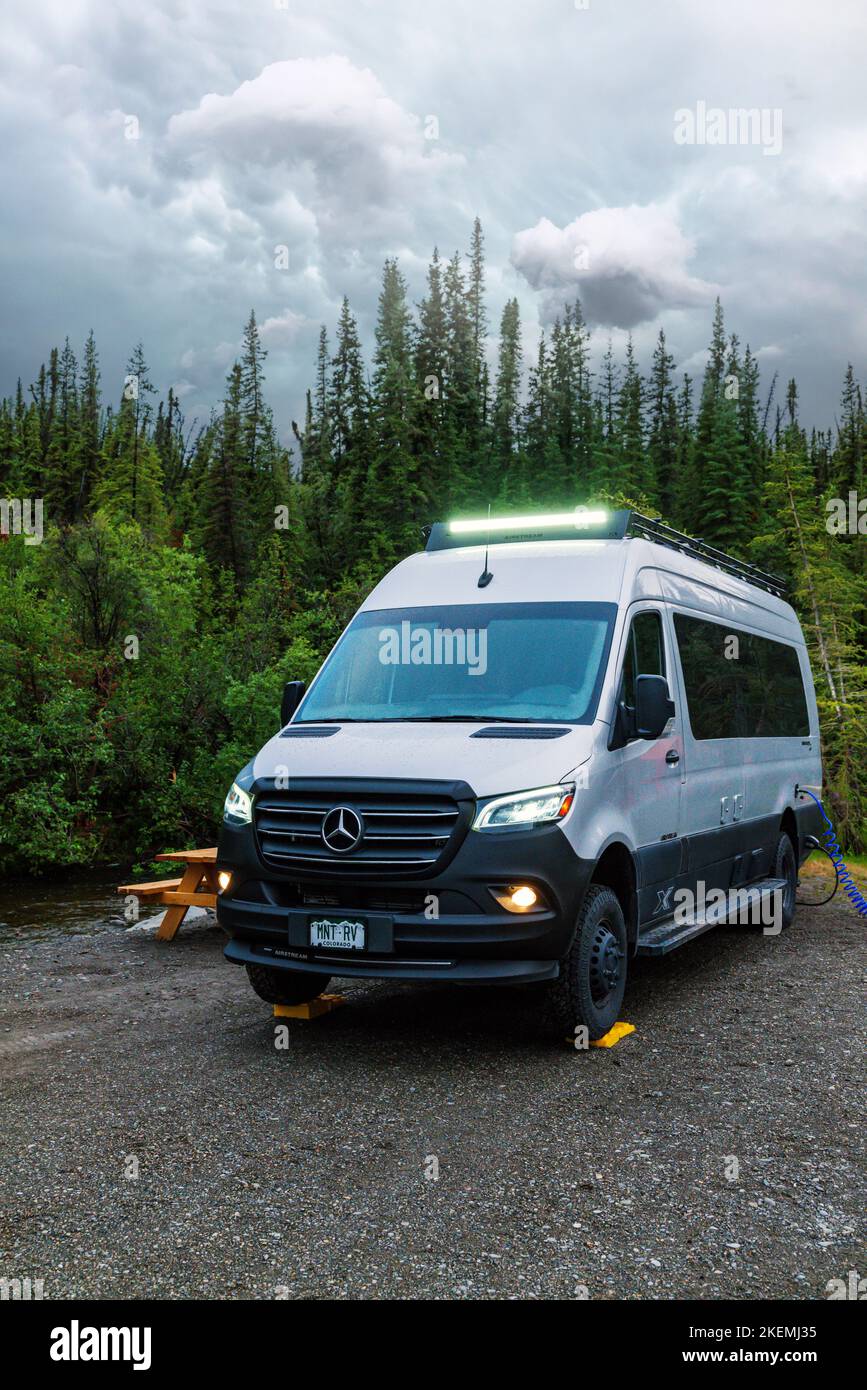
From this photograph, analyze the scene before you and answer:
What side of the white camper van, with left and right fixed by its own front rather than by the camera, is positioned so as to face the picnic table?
right

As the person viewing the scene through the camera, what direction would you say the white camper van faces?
facing the viewer and to the left of the viewer
